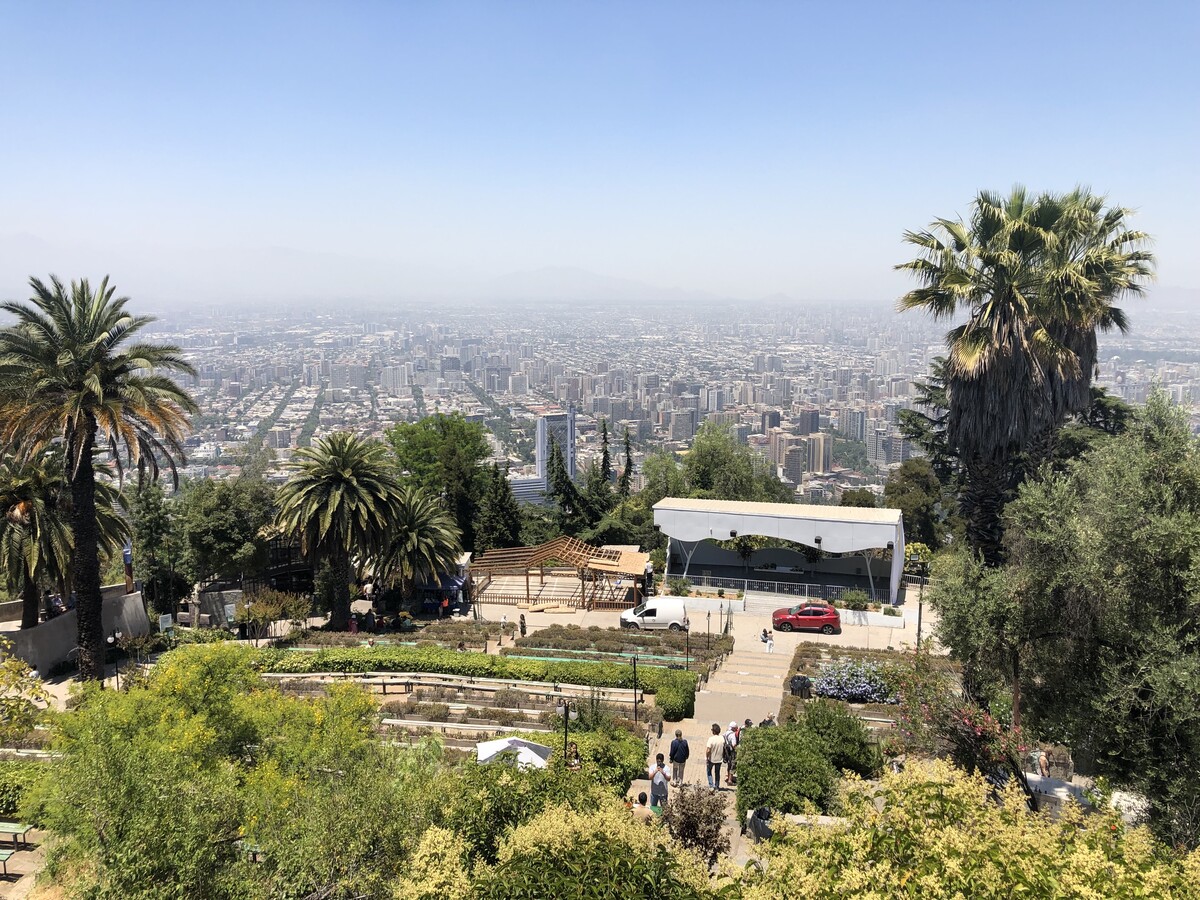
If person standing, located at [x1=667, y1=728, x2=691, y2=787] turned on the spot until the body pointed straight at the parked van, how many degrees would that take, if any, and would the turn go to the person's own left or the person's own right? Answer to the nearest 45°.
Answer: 0° — they already face it

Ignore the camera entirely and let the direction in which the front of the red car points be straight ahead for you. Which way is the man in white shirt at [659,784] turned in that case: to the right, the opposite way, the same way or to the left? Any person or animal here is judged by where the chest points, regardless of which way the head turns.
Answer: to the left

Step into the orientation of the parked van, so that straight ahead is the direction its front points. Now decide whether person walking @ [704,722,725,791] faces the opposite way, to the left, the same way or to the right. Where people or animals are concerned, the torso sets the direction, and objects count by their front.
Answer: to the right

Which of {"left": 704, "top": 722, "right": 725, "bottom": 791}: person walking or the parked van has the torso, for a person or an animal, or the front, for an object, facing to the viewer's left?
the parked van

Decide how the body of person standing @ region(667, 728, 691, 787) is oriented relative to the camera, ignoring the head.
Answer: away from the camera

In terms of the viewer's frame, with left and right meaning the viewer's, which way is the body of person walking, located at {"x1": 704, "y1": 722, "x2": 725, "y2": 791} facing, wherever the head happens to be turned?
facing away from the viewer
